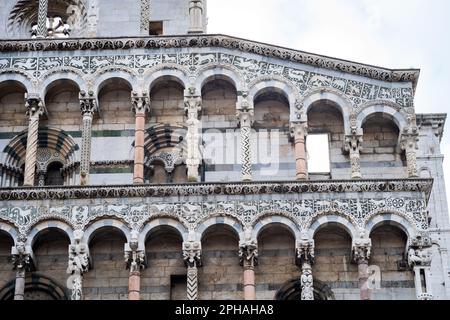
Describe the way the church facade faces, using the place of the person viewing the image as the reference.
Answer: facing the viewer
